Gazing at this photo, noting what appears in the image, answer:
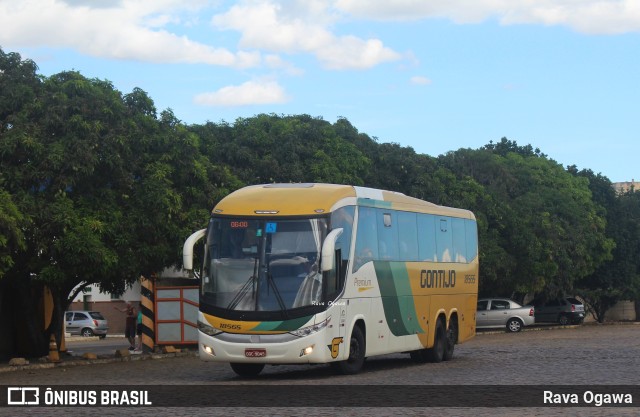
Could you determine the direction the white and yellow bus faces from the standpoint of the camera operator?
facing the viewer and to the left of the viewer

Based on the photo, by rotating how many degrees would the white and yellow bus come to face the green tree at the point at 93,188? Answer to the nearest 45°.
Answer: approximately 90° to its right
